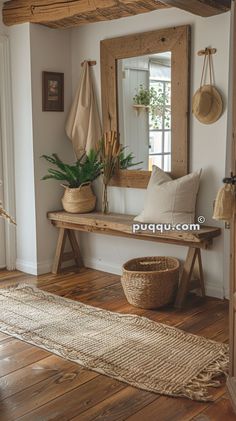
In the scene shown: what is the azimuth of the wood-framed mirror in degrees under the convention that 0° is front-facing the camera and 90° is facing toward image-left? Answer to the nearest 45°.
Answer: approximately 45°

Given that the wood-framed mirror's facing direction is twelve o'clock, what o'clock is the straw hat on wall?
The straw hat on wall is roughly at 9 o'clock from the wood-framed mirror.

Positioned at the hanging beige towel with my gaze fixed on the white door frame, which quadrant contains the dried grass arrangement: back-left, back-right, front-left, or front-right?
back-left

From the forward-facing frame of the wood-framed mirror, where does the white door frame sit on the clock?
The white door frame is roughly at 2 o'clock from the wood-framed mirror.
